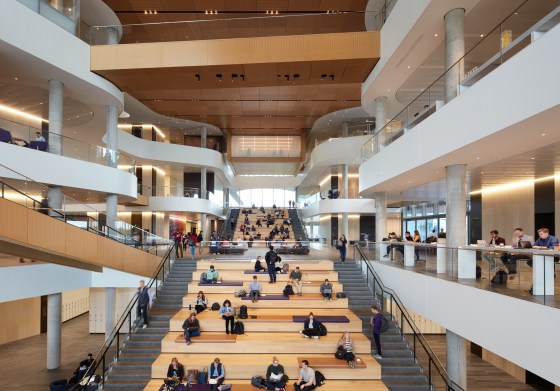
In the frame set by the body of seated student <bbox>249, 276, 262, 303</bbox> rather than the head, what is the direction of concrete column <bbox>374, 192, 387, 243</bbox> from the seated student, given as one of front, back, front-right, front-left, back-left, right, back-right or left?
back-left

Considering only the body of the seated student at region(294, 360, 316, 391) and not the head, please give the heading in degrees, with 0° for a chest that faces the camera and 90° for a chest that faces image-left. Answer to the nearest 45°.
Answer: approximately 45°

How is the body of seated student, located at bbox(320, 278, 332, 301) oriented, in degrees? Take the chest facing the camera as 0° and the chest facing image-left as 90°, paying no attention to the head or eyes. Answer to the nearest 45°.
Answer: approximately 0°

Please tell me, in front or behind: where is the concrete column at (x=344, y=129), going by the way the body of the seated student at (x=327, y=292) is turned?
behind

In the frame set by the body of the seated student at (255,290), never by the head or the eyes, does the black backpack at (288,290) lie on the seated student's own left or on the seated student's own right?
on the seated student's own left
